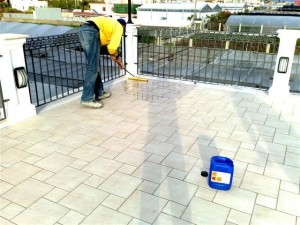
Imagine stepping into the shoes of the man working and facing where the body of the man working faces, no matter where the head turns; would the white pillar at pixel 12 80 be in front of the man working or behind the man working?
behind

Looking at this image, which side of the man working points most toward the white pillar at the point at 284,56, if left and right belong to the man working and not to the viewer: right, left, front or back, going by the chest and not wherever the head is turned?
front

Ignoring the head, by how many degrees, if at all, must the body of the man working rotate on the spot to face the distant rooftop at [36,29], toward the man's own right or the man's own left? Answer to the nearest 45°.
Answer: approximately 90° to the man's own left

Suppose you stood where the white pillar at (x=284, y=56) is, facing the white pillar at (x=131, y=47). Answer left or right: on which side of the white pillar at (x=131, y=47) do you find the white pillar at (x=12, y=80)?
left

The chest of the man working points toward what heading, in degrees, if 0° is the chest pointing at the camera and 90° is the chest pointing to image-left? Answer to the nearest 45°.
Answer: approximately 270°

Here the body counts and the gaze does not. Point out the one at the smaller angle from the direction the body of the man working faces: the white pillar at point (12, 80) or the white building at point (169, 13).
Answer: the white building

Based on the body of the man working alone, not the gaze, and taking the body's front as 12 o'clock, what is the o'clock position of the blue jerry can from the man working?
The blue jerry can is roughly at 2 o'clock from the man working.
